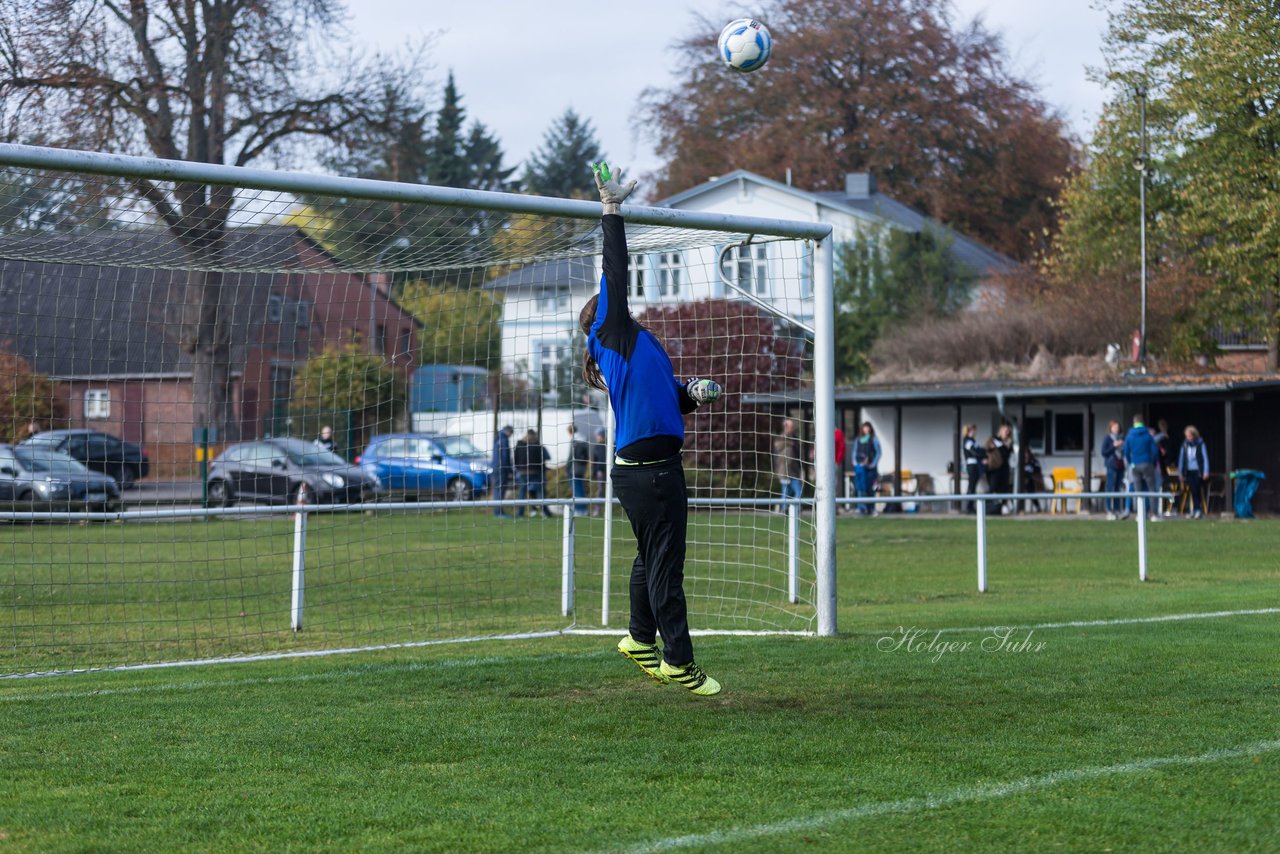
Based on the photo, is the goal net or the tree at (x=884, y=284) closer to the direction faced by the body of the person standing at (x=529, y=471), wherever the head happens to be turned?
the goal net

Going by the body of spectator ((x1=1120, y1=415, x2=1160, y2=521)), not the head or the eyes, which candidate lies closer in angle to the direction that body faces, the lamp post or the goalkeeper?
the lamp post

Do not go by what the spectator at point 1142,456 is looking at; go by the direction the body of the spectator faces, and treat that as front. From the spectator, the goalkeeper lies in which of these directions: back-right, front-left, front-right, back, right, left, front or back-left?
back

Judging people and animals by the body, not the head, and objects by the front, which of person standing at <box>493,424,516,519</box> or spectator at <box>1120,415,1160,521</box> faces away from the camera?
the spectator

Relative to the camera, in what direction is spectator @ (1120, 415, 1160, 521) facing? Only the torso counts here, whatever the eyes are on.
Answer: away from the camera
